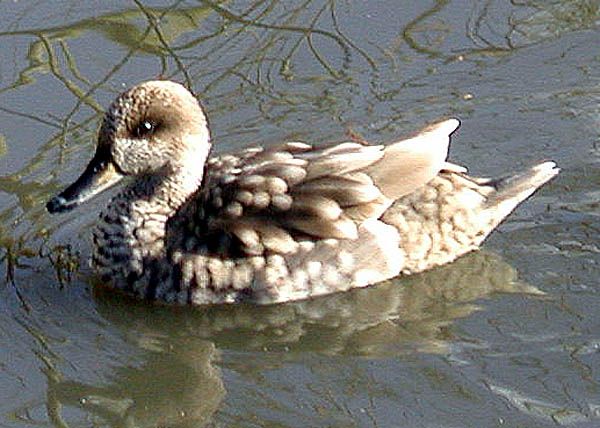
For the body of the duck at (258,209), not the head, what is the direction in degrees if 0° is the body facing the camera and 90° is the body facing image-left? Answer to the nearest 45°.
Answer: approximately 90°
